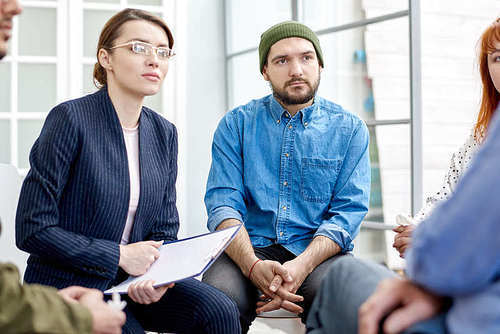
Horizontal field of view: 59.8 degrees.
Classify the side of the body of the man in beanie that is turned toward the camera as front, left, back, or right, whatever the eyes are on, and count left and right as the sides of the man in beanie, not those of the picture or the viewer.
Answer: front

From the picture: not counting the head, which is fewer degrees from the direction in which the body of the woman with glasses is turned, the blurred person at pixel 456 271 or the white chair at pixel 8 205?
the blurred person

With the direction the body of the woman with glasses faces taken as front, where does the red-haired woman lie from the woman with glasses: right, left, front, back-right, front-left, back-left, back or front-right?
front-left

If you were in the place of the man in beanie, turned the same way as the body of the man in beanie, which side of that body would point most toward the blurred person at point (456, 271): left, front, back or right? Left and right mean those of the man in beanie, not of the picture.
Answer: front

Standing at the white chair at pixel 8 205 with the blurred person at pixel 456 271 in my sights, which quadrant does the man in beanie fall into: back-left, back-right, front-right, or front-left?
front-left

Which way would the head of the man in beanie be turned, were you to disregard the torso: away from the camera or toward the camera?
toward the camera

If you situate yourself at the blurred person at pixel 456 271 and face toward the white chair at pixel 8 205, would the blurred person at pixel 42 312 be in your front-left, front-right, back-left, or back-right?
front-left

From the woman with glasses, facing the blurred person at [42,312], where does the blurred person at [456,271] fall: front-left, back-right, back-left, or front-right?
front-left

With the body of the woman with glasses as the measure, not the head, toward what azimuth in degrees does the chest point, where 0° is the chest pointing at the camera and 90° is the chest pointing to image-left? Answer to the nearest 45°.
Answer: approximately 315°

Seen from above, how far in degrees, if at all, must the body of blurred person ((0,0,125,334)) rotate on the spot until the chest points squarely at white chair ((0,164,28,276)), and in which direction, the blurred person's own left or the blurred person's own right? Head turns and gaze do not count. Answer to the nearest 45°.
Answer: approximately 90° to the blurred person's own left

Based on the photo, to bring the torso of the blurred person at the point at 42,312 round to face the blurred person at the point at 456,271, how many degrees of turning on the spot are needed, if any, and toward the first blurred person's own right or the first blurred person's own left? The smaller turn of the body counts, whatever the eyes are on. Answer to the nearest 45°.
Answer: approximately 45° to the first blurred person's own right

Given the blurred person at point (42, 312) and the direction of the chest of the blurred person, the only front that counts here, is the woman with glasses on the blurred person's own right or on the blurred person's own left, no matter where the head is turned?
on the blurred person's own left

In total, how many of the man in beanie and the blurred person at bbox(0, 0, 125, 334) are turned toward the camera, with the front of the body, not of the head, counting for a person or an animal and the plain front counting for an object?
1

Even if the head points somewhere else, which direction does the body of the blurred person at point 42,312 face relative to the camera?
to the viewer's right

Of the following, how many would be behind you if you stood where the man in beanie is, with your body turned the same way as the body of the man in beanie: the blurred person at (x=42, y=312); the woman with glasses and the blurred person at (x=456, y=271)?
0

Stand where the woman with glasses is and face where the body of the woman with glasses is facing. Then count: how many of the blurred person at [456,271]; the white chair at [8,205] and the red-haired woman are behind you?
1

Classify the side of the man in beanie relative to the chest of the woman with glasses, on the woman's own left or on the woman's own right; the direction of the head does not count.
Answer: on the woman's own left
